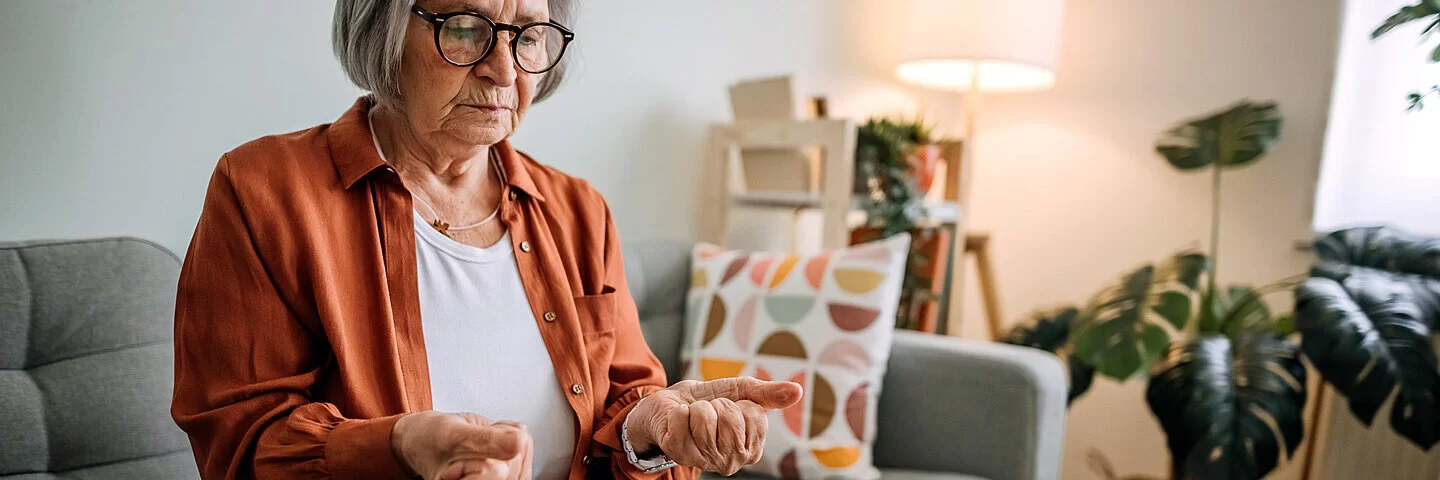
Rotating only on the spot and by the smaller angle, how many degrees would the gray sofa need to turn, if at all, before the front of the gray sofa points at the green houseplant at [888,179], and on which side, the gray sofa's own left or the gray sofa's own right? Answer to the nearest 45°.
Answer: approximately 135° to the gray sofa's own left

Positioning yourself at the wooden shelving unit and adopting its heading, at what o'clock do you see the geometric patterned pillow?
The geometric patterned pillow is roughly at 12 o'clock from the wooden shelving unit.

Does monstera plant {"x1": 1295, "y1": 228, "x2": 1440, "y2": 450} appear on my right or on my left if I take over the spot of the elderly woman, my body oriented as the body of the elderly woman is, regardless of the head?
on my left

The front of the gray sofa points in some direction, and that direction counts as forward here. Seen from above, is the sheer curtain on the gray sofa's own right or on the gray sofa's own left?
on the gray sofa's own left

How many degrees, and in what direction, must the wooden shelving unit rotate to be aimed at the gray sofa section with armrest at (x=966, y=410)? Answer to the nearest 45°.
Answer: approximately 45° to its left

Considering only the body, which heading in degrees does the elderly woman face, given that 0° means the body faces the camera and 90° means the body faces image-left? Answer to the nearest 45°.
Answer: approximately 315°

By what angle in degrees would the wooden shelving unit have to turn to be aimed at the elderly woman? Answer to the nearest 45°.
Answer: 0° — it already faces them

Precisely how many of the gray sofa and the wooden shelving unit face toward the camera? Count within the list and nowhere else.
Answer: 2

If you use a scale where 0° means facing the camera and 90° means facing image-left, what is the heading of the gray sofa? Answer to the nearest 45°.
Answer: approximately 0°
